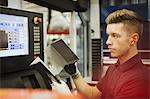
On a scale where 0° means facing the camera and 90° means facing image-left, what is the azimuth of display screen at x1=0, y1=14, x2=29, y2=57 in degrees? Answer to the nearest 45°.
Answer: approximately 315°

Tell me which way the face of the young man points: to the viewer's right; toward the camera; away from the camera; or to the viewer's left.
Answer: to the viewer's left
